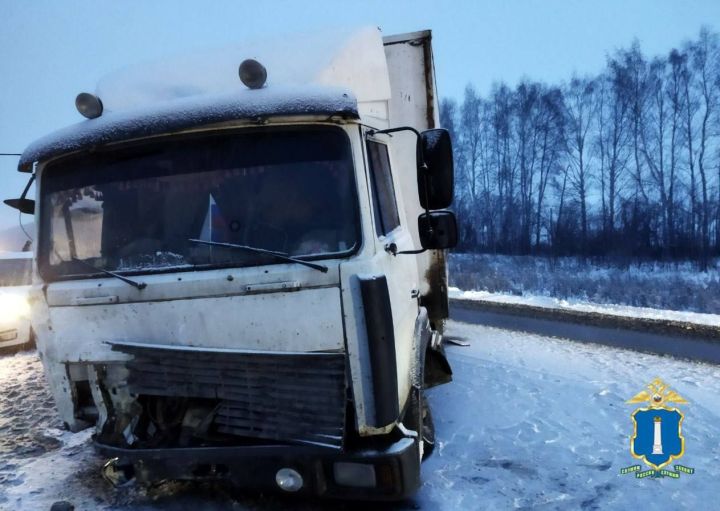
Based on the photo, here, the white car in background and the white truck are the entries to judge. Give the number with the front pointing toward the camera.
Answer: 2

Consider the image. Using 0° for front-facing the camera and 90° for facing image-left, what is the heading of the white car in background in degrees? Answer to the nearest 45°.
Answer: approximately 0°

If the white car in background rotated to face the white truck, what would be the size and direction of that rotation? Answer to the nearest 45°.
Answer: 0° — it already faces it

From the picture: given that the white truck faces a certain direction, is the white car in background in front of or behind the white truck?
behind
